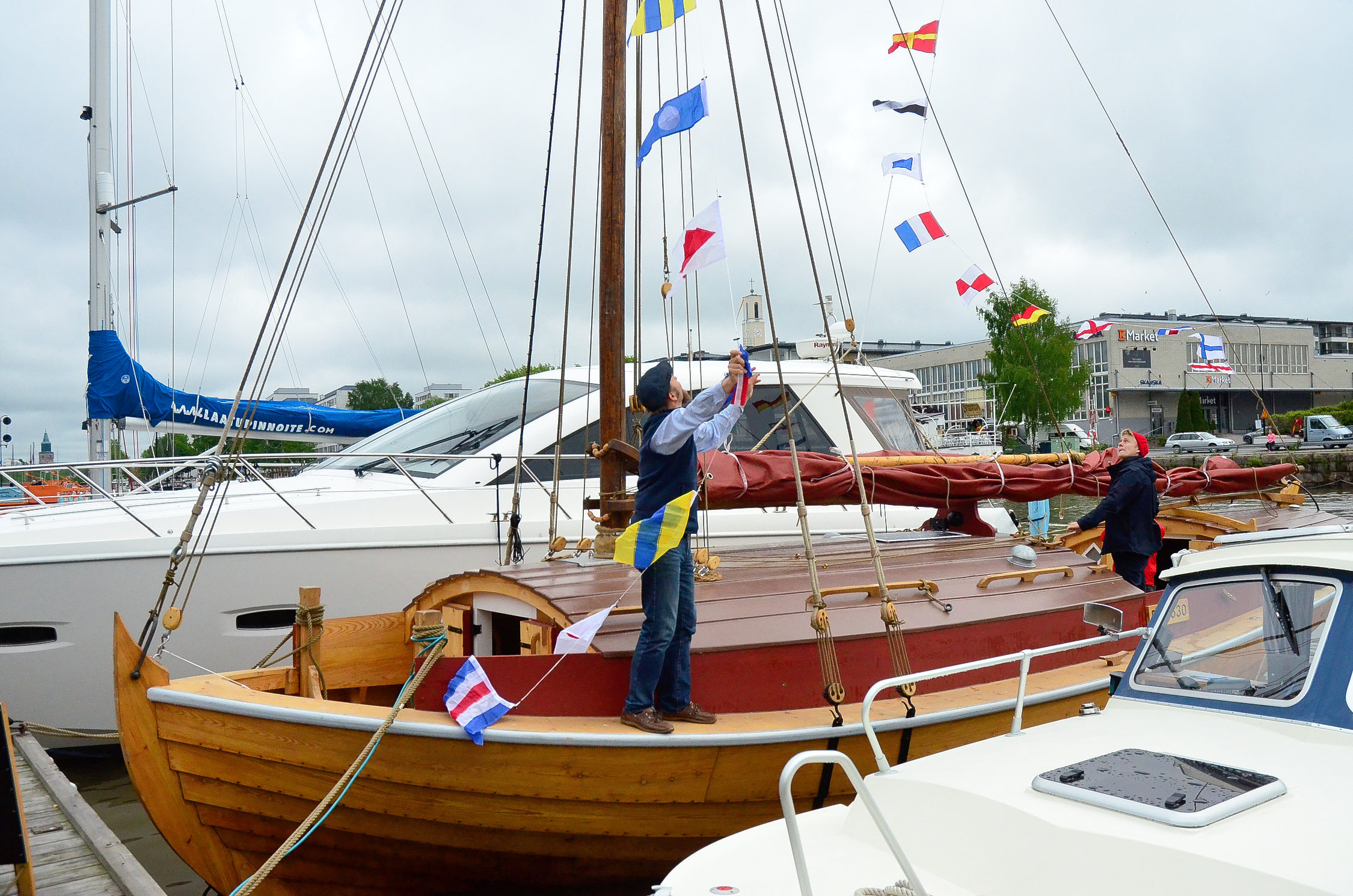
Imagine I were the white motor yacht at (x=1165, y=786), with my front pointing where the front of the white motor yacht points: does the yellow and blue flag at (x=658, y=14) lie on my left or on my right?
on my right

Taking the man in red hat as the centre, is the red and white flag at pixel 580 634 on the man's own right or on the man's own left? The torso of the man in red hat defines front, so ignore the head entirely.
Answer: on the man's own left

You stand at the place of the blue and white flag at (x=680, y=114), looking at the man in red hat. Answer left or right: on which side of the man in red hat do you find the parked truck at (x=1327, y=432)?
left

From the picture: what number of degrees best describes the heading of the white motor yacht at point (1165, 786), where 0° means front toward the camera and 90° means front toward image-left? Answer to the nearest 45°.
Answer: approximately 45°

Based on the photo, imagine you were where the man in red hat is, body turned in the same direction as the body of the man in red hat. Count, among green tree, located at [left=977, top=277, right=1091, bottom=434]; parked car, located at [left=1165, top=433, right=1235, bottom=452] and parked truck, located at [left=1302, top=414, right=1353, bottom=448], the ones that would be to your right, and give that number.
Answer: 3

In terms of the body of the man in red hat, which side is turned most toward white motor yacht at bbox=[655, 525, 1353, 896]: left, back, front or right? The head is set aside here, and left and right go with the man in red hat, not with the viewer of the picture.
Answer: left

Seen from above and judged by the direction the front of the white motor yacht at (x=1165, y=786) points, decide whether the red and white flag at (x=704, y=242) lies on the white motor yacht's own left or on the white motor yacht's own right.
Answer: on the white motor yacht's own right

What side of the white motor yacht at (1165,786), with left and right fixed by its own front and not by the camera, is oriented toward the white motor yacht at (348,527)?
right

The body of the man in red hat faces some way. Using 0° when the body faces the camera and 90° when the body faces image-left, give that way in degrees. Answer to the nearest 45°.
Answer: approximately 90°

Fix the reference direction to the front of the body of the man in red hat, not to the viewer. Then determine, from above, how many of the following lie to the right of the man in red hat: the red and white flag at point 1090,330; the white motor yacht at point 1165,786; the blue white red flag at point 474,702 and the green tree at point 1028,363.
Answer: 2

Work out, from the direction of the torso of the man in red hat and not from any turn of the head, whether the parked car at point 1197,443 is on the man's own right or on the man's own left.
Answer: on the man's own right
